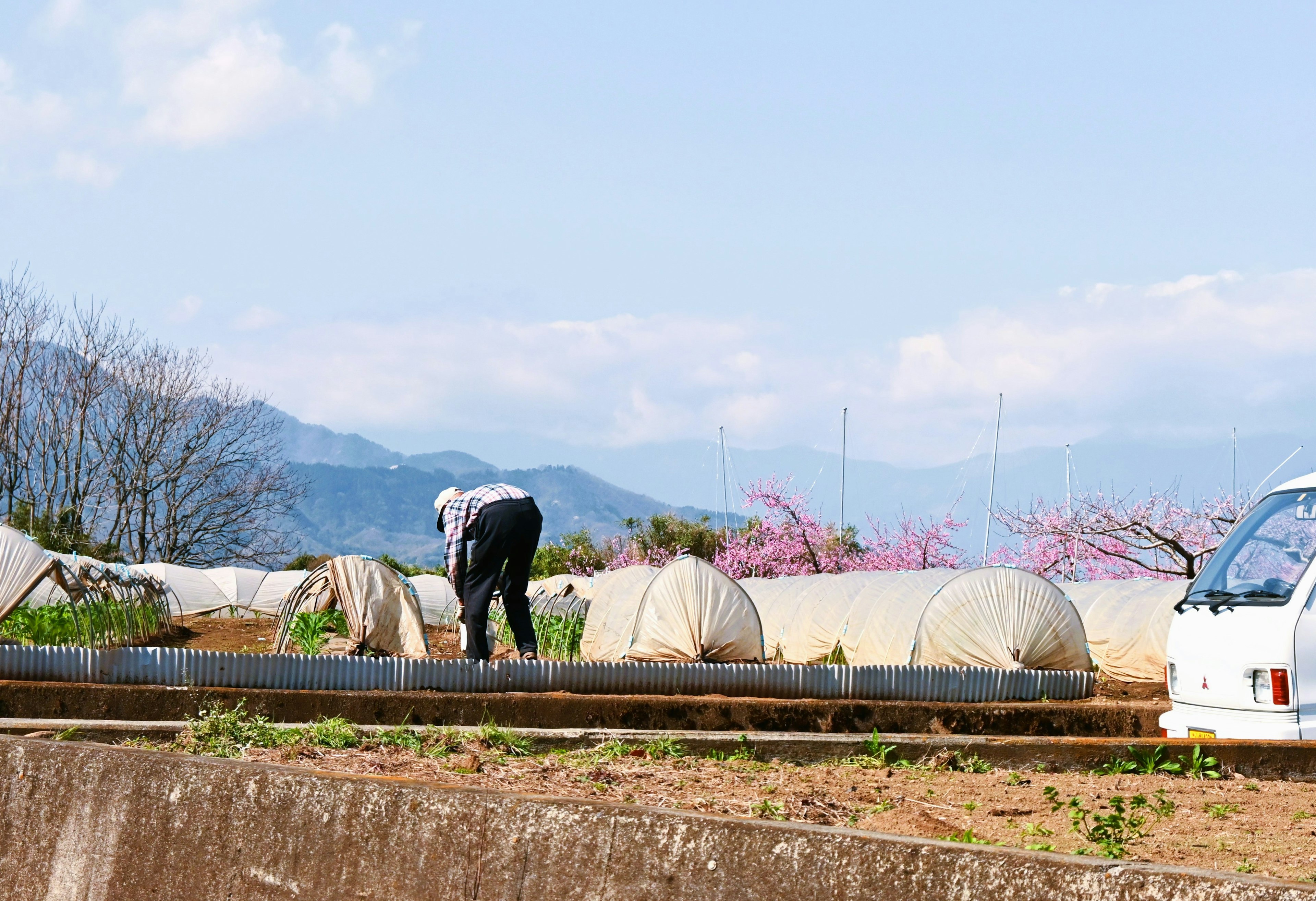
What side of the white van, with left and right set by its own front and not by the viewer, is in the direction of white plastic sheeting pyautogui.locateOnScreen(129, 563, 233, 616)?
right

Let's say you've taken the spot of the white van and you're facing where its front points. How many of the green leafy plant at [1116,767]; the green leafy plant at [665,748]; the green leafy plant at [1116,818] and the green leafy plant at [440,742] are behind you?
0

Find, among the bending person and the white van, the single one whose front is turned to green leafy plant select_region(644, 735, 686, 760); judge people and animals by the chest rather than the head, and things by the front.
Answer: the white van

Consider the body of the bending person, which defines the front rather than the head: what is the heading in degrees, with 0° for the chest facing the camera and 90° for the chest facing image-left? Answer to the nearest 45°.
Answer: approximately 135°

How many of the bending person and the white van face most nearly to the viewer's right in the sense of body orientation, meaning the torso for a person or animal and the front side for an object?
0

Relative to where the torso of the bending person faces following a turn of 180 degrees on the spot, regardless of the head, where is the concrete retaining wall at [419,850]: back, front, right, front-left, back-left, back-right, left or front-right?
front-right

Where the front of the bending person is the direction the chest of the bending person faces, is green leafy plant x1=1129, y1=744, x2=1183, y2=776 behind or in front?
behind

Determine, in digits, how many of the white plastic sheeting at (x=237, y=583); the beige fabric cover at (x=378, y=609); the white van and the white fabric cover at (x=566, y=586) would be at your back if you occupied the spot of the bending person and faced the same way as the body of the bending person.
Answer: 1

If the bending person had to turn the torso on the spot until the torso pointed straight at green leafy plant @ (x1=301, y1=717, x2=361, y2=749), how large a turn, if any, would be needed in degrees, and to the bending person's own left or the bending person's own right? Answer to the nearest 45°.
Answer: approximately 135° to the bending person's own left

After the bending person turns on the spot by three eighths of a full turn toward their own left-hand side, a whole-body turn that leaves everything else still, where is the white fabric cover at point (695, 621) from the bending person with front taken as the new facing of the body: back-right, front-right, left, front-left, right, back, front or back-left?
back-left

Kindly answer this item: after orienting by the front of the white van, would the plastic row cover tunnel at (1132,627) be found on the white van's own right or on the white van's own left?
on the white van's own right

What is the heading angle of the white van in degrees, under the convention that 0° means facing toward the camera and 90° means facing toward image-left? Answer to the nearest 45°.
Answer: approximately 45°

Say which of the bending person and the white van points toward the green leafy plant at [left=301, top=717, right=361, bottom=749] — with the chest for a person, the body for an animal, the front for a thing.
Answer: the white van

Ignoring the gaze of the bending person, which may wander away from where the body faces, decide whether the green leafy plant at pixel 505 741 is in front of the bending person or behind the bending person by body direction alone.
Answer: behind
